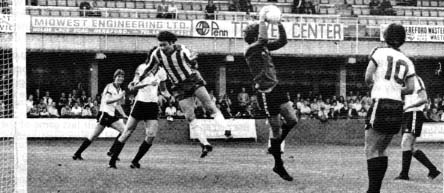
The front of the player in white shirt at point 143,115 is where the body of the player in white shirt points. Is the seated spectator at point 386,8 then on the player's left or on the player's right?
on the player's left

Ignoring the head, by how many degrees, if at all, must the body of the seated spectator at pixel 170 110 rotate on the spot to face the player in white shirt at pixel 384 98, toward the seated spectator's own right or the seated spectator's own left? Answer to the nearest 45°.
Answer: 0° — they already face them

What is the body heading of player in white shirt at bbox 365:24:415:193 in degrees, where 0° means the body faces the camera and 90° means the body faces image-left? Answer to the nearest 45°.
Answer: approximately 135°

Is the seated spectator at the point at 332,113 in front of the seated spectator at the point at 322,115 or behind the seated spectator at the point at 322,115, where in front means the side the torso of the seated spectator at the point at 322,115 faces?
behind

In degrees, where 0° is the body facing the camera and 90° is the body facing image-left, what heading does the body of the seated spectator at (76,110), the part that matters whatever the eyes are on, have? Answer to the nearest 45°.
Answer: approximately 0°

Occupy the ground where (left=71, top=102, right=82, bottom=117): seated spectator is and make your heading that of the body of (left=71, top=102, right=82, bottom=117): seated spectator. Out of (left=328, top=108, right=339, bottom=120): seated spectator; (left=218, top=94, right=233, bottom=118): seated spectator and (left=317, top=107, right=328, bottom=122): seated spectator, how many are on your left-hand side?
3

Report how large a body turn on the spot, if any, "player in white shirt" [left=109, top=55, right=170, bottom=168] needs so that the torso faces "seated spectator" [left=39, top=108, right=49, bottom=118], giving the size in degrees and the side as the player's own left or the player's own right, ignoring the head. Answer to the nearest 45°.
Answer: approximately 135° to the player's own left
